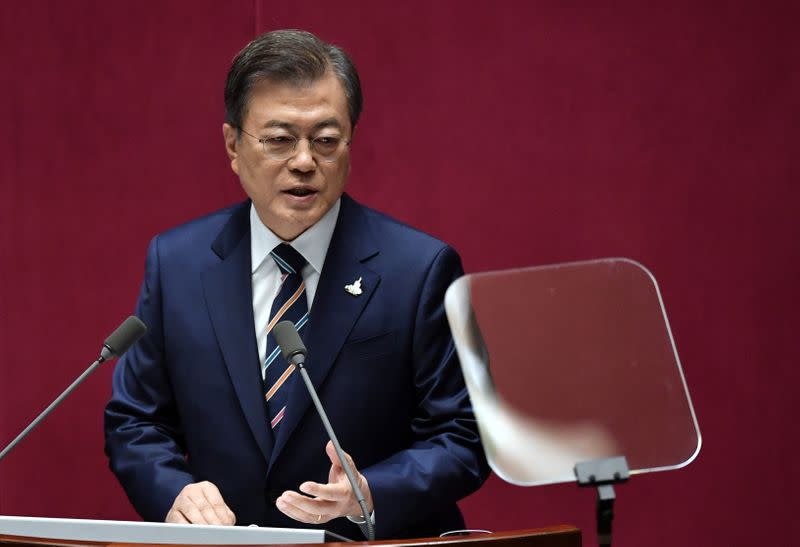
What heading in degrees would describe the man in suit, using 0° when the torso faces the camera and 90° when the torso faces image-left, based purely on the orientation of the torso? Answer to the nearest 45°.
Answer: approximately 0°

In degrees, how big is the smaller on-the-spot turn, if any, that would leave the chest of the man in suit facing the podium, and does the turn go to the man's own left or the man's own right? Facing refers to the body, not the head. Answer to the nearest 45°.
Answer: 0° — they already face it
